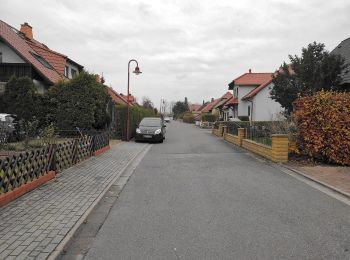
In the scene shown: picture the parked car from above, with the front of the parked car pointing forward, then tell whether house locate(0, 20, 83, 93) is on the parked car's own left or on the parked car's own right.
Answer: on the parked car's own right

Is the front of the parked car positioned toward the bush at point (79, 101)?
no

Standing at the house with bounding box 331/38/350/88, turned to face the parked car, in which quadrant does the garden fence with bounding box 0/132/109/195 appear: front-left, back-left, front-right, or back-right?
front-left

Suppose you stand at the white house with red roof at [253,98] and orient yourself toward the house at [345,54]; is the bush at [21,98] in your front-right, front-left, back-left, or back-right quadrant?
front-right

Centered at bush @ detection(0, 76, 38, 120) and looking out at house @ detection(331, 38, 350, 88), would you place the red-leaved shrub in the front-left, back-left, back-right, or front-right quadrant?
front-right

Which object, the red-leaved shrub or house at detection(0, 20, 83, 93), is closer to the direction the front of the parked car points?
the red-leaved shrub

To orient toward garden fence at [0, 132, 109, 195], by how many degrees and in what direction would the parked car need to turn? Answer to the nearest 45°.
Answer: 0° — it already faces it

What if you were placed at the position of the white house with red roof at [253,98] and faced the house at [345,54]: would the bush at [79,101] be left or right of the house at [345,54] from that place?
right

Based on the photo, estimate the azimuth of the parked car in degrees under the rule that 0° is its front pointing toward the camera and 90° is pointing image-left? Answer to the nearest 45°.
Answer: approximately 0°

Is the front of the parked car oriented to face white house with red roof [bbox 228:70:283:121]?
no

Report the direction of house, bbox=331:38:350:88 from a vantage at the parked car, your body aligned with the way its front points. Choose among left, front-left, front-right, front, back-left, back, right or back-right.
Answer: left

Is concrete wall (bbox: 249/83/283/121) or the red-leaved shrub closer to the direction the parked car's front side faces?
the red-leaved shrub
